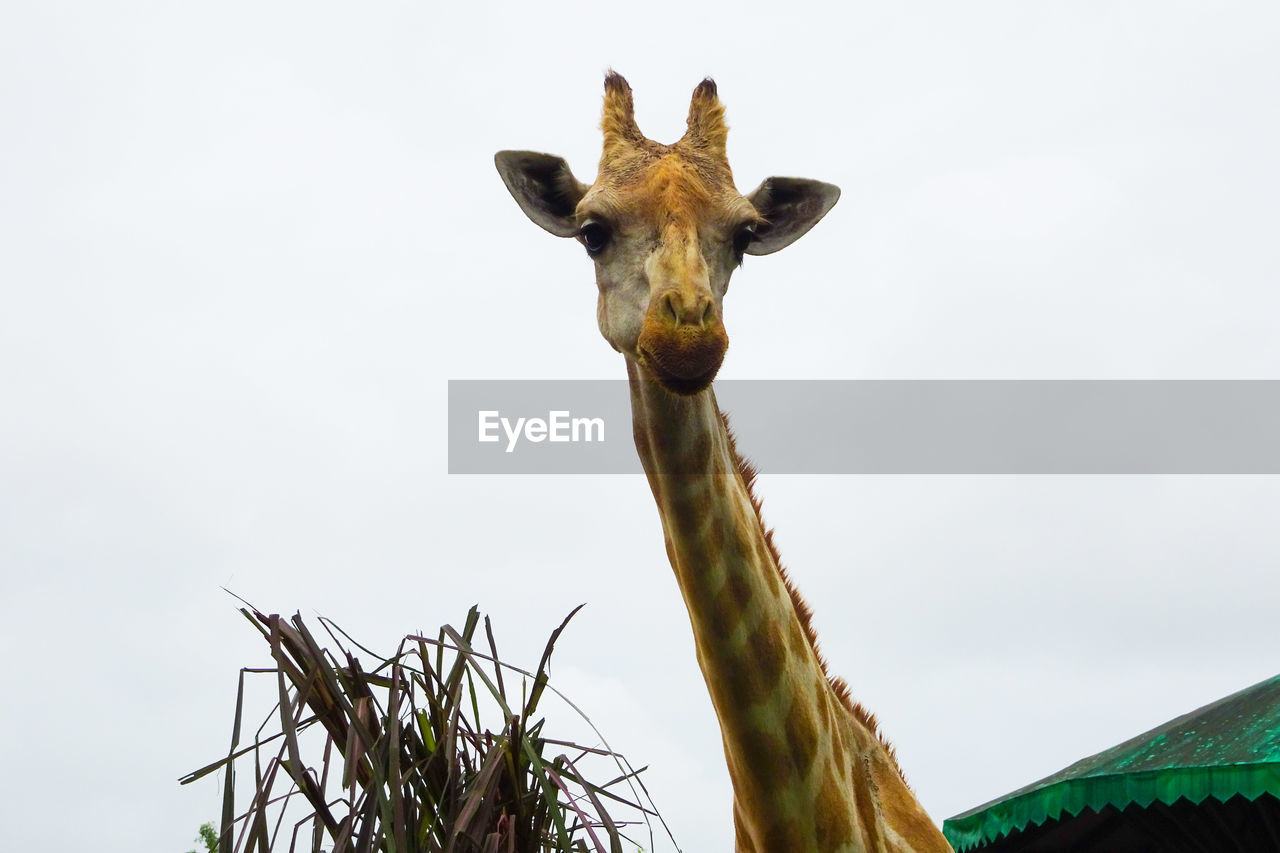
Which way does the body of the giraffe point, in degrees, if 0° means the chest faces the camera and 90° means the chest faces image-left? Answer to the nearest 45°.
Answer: approximately 45°
